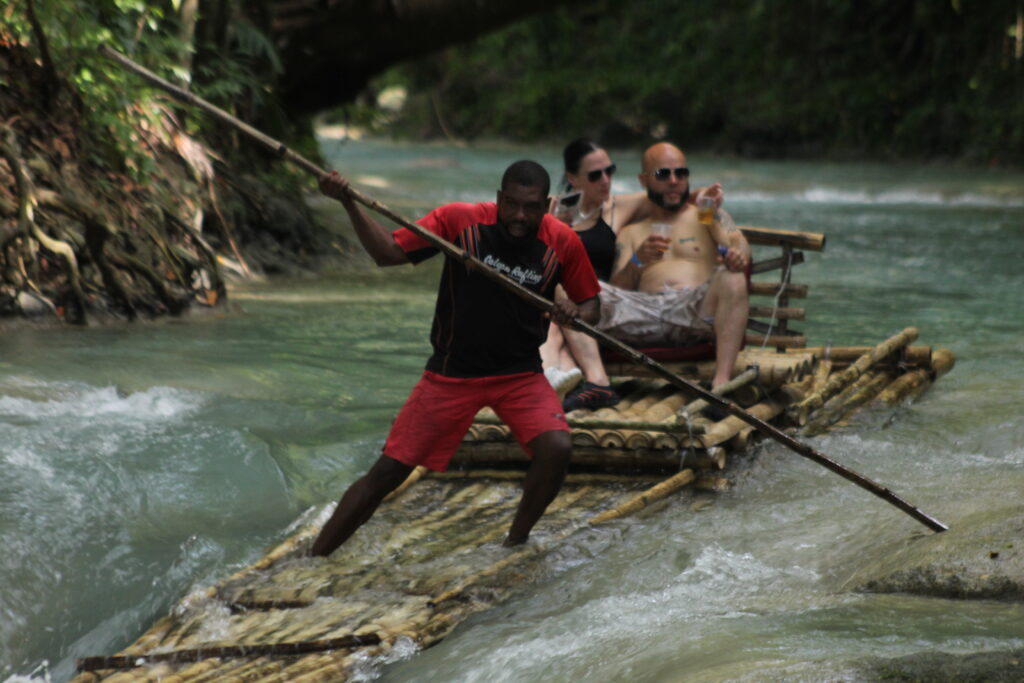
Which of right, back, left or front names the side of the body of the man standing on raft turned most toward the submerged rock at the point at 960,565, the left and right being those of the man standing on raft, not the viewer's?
left

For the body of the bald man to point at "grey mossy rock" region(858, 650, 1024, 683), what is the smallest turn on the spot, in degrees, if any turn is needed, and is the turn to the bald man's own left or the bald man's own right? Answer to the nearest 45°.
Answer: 0° — they already face it

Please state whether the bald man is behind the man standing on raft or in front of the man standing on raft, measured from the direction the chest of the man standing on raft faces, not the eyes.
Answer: behind

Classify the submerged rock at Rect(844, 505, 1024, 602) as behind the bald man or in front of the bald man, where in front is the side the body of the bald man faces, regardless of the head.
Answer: in front

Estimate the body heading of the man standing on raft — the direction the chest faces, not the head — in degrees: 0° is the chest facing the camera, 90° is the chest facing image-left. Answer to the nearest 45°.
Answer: approximately 0°

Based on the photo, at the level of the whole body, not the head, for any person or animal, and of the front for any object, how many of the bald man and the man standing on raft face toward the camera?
2
